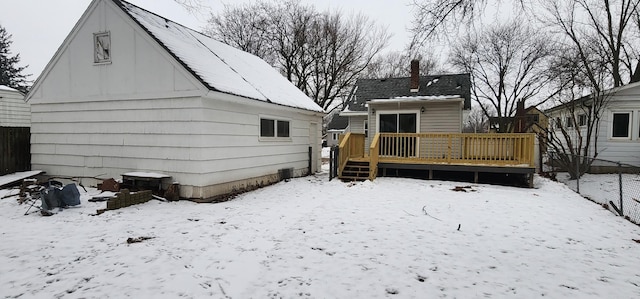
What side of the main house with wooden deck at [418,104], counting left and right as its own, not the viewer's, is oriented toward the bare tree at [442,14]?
back
